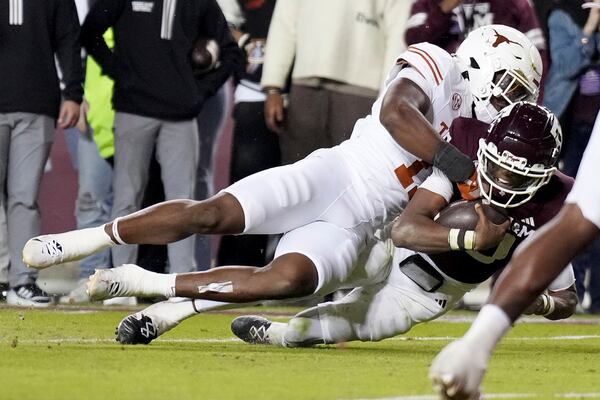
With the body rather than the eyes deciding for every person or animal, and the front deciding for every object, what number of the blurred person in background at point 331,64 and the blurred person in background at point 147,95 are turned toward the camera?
2

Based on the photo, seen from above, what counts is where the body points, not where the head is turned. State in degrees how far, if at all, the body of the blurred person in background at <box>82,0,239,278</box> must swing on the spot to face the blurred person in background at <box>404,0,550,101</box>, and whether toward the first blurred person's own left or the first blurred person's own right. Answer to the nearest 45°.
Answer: approximately 90° to the first blurred person's own left

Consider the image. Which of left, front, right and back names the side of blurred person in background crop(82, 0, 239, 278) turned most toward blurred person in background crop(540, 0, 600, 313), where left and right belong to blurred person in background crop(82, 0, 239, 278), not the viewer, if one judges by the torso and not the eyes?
left

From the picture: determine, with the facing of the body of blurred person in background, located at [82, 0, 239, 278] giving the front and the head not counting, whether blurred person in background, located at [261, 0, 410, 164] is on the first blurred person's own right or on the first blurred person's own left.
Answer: on the first blurred person's own left

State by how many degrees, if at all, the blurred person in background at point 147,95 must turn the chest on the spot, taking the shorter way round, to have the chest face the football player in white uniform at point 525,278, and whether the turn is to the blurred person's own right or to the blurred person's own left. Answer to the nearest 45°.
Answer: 0° — they already face them

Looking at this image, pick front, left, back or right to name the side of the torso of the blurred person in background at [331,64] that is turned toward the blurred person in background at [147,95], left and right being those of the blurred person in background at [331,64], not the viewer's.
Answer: right

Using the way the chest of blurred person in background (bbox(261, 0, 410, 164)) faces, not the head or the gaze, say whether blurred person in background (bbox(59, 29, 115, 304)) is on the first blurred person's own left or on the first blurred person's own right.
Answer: on the first blurred person's own right

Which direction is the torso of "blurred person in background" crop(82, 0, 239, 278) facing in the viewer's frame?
toward the camera

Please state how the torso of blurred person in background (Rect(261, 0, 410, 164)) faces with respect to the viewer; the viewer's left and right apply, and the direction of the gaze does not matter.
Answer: facing the viewer

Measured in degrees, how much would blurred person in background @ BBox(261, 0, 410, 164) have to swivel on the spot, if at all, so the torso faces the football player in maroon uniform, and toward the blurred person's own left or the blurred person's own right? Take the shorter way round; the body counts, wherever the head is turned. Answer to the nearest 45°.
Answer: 0° — they already face them

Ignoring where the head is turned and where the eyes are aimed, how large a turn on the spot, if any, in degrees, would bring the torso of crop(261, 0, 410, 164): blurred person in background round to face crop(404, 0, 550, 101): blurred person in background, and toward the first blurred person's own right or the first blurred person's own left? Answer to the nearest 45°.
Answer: approximately 90° to the first blurred person's own left

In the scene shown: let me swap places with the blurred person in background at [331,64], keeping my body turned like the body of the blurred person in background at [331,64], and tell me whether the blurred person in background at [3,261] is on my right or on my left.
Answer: on my right
